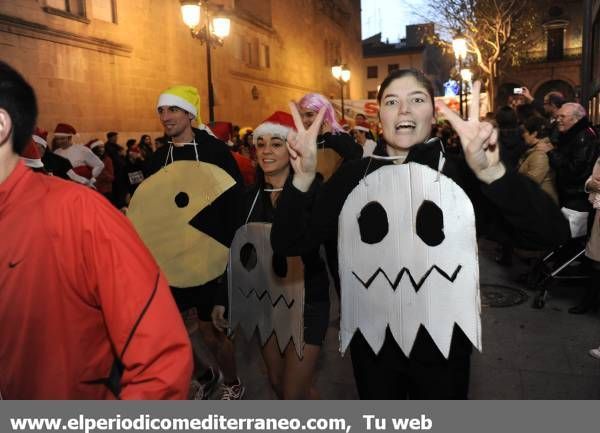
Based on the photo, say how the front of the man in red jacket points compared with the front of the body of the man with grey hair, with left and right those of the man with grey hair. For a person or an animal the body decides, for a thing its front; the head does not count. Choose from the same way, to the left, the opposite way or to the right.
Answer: to the left

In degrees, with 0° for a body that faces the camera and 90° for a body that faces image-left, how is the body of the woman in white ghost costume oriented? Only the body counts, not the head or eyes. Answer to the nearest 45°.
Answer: approximately 0°

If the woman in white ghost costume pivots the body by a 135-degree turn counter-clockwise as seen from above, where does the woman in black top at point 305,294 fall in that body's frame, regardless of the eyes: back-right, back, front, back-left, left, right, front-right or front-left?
left

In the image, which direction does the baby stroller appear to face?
to the viewer's left

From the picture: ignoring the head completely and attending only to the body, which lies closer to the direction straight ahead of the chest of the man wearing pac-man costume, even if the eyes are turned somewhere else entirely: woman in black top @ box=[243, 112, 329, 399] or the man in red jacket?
the man in red jacket
